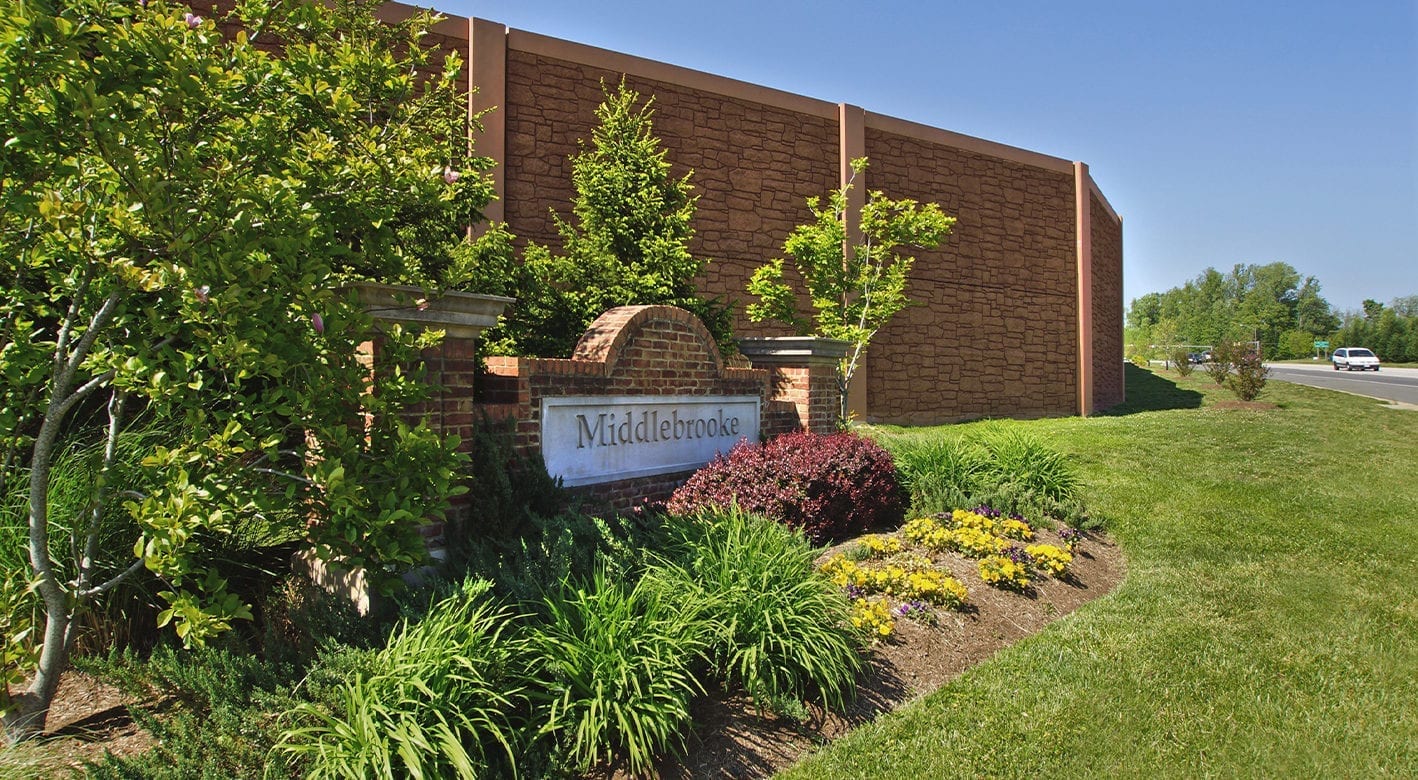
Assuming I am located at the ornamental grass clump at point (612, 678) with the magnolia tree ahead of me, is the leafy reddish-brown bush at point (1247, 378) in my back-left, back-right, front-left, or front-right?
back-right

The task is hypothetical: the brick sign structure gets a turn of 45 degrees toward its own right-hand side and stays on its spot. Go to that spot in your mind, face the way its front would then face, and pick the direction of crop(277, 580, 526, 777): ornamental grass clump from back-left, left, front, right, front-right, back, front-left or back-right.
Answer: front

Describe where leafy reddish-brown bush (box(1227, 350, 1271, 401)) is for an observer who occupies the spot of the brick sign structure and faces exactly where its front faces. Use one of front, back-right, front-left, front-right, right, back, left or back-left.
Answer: left

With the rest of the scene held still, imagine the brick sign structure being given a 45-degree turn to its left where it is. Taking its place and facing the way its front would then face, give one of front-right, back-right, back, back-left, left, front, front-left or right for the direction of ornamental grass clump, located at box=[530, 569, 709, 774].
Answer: right

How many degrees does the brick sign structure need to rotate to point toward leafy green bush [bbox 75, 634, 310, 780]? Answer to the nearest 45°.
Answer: approximately 90° to its right

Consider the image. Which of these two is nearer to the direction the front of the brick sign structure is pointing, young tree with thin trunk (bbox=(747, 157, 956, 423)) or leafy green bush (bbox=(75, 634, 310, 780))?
the leafy green bush

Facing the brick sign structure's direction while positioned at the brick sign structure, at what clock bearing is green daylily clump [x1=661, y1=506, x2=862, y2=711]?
The green daylily clump is roughly at 1 o'clock from the brick sign structure.

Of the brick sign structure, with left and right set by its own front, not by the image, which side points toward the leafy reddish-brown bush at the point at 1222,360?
left

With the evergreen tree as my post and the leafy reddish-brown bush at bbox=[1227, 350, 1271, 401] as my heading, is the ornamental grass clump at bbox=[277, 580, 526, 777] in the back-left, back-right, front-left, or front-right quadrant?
back-right

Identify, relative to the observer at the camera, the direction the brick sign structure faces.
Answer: facing the viewer and to the right of the viewer

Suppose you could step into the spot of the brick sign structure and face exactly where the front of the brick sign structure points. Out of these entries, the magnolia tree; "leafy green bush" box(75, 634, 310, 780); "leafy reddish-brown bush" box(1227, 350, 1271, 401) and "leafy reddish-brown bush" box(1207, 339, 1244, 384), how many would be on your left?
2
